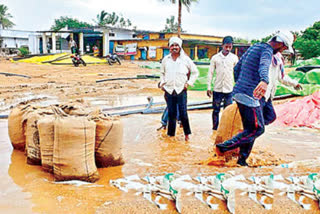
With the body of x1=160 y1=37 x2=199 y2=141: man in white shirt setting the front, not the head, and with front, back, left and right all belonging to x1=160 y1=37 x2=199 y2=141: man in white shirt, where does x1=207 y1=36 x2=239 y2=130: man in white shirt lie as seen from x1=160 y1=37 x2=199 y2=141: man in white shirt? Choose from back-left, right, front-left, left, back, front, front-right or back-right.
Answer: back-left

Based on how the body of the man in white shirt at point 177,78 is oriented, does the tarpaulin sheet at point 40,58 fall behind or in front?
behind

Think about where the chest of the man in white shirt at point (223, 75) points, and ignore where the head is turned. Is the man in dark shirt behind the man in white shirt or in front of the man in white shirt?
in front

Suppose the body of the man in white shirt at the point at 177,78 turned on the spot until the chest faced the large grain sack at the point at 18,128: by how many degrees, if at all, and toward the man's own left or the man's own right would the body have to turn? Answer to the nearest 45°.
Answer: approximately 45° to the man's own right

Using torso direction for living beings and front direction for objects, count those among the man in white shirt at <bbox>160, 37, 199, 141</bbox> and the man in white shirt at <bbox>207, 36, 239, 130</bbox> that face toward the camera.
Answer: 2

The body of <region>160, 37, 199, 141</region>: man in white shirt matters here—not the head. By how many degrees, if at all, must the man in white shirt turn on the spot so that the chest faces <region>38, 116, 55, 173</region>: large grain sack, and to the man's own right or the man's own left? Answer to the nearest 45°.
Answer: approximately 45° to the man's own right

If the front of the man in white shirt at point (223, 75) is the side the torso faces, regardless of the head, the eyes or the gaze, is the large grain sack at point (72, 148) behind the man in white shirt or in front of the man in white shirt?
in front

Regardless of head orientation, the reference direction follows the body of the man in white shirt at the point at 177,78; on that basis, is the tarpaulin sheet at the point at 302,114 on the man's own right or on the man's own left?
on the man's own left

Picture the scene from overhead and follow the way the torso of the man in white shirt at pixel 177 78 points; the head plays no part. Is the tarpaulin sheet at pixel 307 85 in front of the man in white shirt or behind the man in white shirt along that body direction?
behind

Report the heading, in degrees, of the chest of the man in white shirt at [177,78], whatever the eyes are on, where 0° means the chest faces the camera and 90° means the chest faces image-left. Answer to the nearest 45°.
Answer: approximately 0°

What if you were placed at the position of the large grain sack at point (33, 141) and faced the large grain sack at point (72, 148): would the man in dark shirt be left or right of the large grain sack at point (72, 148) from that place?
left
